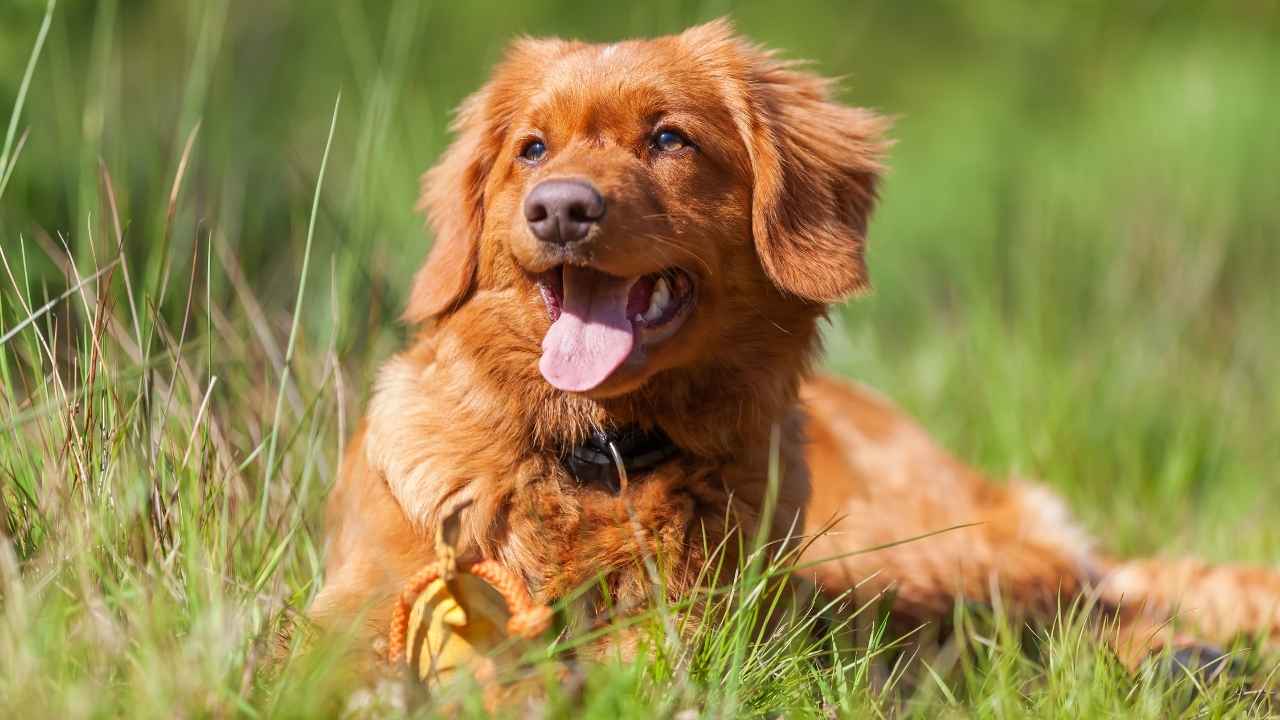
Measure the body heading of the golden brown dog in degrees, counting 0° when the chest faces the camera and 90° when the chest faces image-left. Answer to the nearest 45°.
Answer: approximately 45°
